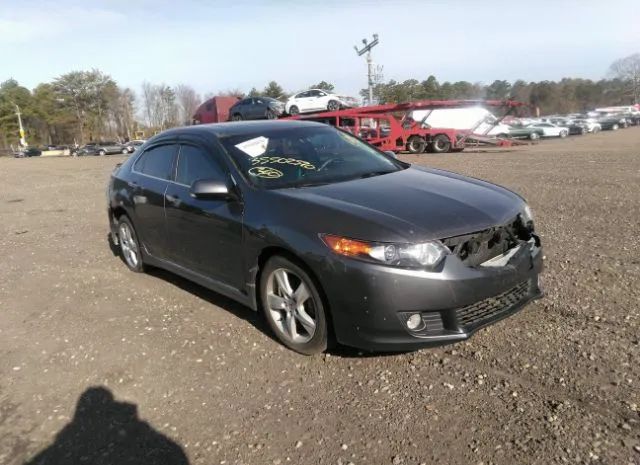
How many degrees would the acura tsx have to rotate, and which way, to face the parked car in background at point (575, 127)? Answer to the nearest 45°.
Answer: approximately 90° to its left

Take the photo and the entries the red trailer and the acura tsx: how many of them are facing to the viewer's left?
1

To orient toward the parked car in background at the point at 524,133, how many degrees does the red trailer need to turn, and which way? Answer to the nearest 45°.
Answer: approximately 135° to its right

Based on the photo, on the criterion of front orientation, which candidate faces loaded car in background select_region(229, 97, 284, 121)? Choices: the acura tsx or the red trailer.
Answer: the red trailer

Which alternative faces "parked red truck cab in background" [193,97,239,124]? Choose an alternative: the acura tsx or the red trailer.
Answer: the red trailer

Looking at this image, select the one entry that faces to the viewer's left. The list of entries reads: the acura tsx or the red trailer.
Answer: the red trailer

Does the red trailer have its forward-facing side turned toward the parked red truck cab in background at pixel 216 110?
yes

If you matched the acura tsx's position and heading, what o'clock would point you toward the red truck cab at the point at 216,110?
The red truck cab is roughly at 7 o'clock from the acura tsx.

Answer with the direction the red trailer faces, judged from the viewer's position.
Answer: facing to the left of the viewer

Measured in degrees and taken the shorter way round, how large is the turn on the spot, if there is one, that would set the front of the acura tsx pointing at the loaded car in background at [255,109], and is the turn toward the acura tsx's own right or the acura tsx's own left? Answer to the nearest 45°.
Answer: approximately 135° to the acura tsx's own left

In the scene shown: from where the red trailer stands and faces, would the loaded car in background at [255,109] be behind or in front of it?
in front

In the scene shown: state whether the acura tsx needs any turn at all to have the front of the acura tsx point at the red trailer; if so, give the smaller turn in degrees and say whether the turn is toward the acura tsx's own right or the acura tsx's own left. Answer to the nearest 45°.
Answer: approximately 135° to the acura tsx's own left

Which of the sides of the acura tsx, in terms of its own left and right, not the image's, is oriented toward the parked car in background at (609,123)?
left

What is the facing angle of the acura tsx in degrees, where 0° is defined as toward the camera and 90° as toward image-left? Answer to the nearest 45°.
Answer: approximately 315°
